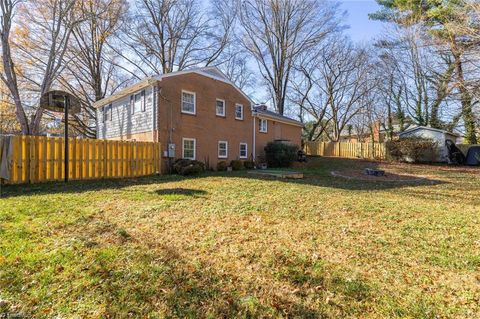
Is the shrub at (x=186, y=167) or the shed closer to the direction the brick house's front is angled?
the shrub

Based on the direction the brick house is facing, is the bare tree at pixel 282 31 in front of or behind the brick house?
behind

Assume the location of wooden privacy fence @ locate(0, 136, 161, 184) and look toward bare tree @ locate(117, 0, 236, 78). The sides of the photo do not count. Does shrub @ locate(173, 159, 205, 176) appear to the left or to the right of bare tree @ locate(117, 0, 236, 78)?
right
